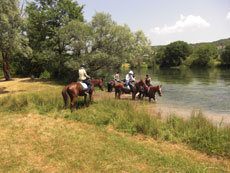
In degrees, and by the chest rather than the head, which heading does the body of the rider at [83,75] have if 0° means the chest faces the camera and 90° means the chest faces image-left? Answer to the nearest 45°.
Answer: approximately 225°

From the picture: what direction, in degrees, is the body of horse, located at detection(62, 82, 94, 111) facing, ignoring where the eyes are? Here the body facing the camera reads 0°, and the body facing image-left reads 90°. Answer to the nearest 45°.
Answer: approximately 225°

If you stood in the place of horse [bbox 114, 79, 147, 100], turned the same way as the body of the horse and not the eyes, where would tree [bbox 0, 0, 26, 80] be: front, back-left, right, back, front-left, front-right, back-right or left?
back

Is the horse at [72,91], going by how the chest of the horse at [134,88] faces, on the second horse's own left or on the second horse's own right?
on the second horse's own right

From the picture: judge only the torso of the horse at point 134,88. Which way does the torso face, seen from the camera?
to the viewer's right

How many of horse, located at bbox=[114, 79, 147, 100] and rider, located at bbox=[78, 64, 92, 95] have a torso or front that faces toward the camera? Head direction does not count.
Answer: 0
